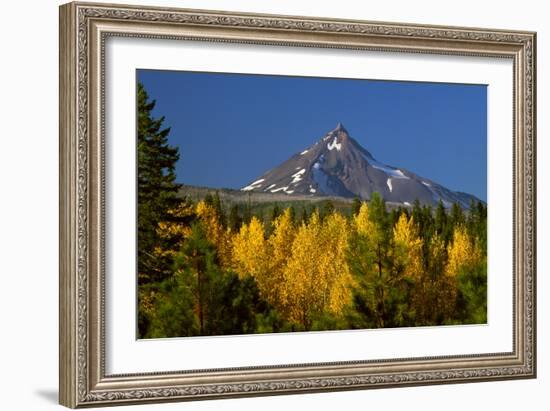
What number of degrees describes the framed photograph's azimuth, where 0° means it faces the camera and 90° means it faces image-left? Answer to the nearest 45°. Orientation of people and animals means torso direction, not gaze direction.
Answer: approximately 315°
